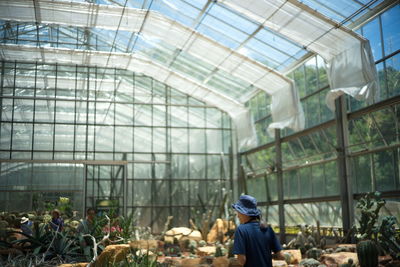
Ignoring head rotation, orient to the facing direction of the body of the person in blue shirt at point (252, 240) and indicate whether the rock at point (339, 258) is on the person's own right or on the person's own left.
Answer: on the person's own right

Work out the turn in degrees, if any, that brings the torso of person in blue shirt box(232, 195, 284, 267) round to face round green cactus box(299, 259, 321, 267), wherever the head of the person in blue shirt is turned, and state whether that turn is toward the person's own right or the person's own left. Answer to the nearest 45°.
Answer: approximately 45° to the person's own right

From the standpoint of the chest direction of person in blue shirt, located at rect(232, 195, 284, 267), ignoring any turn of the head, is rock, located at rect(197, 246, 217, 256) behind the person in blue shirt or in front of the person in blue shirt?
in front

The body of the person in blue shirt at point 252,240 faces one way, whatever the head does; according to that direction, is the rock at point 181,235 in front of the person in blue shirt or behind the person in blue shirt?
in front

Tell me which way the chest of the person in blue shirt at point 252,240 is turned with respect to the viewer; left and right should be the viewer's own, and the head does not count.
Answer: facing away from the viewer and to the left of the viewer

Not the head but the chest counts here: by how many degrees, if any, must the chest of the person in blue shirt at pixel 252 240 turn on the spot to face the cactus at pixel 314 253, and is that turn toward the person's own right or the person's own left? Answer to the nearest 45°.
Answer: approximately 45° to the person's own right

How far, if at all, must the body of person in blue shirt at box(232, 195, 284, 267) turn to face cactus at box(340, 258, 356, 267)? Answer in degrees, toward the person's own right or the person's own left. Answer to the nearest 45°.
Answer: approximately 45° to the person's own right

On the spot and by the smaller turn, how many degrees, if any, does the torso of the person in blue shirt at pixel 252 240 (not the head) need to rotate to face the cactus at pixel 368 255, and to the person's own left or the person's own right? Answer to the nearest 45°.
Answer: approximately 45° to the person's own right

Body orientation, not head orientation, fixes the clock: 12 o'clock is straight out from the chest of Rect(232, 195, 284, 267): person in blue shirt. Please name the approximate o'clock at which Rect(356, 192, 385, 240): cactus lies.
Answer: The cactus is roughly at 2 o'clock from the person in blue shirt.

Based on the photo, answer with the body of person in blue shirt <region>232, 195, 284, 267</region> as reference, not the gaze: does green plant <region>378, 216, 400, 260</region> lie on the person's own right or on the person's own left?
on the person's own right
